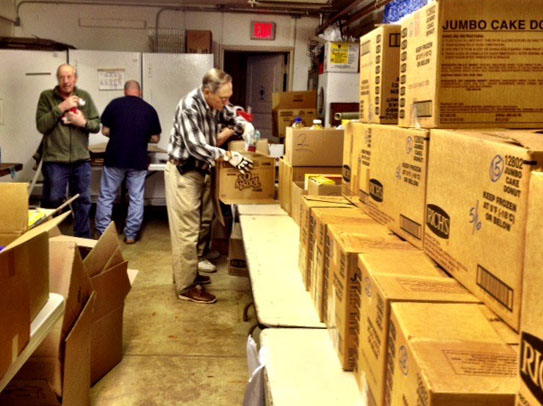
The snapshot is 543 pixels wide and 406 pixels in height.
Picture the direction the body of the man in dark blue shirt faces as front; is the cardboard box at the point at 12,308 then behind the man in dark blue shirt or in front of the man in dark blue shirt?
behind

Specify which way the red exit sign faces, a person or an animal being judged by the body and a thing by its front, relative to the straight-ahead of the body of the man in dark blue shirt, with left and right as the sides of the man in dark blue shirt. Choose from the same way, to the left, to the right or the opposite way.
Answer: the opposite way

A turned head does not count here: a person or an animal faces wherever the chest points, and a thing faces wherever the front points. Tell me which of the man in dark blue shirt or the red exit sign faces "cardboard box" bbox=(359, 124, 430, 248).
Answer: the red exit sign

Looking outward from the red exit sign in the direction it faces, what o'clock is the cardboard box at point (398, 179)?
The cardboard box is roughly at 12 o'clock from the red exit sign.

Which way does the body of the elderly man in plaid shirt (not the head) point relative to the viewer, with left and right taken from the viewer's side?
facing to the right of the viewer

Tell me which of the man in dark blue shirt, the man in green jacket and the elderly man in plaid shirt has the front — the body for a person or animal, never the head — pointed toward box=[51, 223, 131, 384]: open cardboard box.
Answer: the man in green jacket

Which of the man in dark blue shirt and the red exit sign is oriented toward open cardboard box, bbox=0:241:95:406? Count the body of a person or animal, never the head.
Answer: the red exit sign

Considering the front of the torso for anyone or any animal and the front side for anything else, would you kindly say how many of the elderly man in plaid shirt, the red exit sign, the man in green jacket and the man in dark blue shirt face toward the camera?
2

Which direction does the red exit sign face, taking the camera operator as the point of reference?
facing the viewer

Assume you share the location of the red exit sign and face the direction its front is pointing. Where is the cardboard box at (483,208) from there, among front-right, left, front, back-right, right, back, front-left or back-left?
front

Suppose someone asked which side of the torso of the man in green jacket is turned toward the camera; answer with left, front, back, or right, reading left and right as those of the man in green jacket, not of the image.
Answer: front

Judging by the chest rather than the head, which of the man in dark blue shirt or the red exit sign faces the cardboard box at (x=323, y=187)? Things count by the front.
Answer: the red exit sign

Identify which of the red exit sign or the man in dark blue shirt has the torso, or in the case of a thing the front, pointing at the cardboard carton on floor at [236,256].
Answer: the red exit sign

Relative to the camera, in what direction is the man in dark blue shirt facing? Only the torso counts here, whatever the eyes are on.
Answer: away from the camera

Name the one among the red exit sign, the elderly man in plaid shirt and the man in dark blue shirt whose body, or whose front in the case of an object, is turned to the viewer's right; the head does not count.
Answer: the elderly man in plaid shirt

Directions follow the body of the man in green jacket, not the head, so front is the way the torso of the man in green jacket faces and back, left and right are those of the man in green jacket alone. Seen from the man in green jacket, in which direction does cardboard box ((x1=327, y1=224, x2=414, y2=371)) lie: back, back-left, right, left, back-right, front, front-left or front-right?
front
